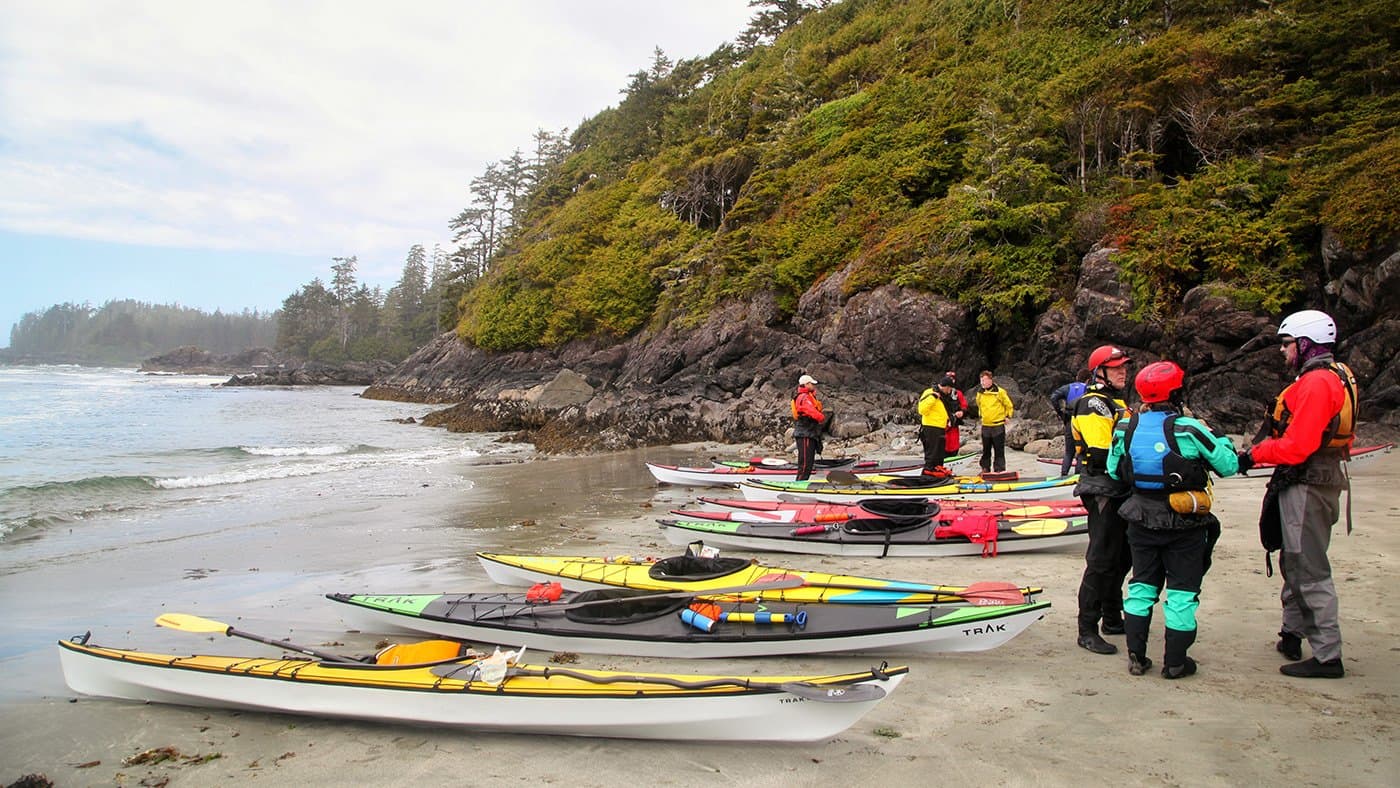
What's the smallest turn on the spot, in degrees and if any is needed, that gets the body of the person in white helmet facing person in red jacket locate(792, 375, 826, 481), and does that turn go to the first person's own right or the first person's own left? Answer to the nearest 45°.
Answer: approximately 45° to the first person's own right

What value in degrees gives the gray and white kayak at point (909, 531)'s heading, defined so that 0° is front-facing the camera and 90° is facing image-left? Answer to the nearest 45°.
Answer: approximately 90°

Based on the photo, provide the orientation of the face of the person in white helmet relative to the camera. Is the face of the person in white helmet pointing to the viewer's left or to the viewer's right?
to the viewer's left

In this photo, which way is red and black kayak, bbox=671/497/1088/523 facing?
to the viewer's left

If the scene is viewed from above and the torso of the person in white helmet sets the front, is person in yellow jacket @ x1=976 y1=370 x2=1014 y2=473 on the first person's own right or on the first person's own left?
on the first person's own right

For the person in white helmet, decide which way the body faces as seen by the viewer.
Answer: to the viewer's left

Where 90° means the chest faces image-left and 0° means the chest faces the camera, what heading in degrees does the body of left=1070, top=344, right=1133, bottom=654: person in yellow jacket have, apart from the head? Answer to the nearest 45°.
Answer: approximately 270°
